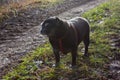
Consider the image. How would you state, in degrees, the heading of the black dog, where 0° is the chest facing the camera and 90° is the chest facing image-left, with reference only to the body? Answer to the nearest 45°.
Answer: approximately 45°
